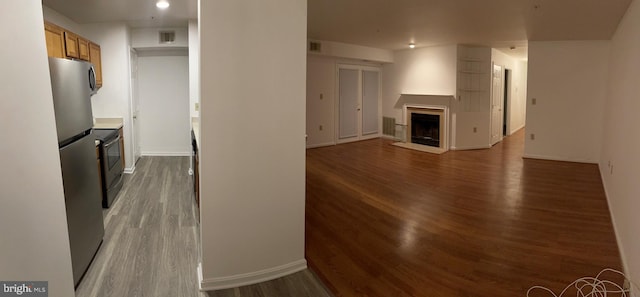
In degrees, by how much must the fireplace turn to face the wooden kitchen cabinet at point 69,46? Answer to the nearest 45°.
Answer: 0° — it already faces it

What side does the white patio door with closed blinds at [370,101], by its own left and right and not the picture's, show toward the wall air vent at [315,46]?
right

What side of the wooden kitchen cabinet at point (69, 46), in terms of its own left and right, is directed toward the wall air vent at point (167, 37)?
left

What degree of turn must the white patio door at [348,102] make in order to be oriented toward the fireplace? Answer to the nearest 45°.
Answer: approximately 45° to its left

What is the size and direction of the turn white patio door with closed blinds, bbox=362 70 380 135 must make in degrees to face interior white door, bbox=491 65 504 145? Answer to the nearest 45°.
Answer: approximately 45° to its left

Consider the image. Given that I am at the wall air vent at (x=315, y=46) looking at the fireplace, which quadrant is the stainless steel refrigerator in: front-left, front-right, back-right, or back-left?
back-right

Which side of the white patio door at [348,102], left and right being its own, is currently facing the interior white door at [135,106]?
right
